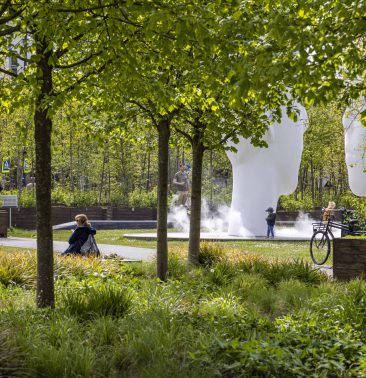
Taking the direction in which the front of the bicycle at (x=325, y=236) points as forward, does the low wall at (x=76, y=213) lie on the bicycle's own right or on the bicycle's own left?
on the bicycle's own right

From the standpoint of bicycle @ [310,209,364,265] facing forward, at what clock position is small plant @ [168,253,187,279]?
The small plant is roughly at 12 o'clock from the bicycle.

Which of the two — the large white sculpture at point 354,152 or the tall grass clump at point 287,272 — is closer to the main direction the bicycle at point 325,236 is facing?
the tall grass clump

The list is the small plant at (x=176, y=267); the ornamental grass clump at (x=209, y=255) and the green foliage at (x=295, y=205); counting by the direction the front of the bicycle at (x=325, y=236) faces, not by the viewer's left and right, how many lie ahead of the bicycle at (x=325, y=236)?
2

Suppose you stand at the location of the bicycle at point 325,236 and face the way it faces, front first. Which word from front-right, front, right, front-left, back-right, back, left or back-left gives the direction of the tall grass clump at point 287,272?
front-left

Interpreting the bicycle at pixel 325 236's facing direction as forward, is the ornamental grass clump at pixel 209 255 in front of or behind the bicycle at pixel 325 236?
in front

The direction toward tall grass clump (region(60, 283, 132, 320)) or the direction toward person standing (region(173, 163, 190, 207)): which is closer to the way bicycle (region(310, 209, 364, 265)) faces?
the tall grass clump

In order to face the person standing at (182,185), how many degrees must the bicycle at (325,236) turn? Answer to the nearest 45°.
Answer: approximately 90° to its right

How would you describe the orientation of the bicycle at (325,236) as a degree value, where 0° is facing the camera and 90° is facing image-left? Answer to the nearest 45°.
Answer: approximately 45°

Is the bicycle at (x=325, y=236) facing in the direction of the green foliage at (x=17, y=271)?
yes
